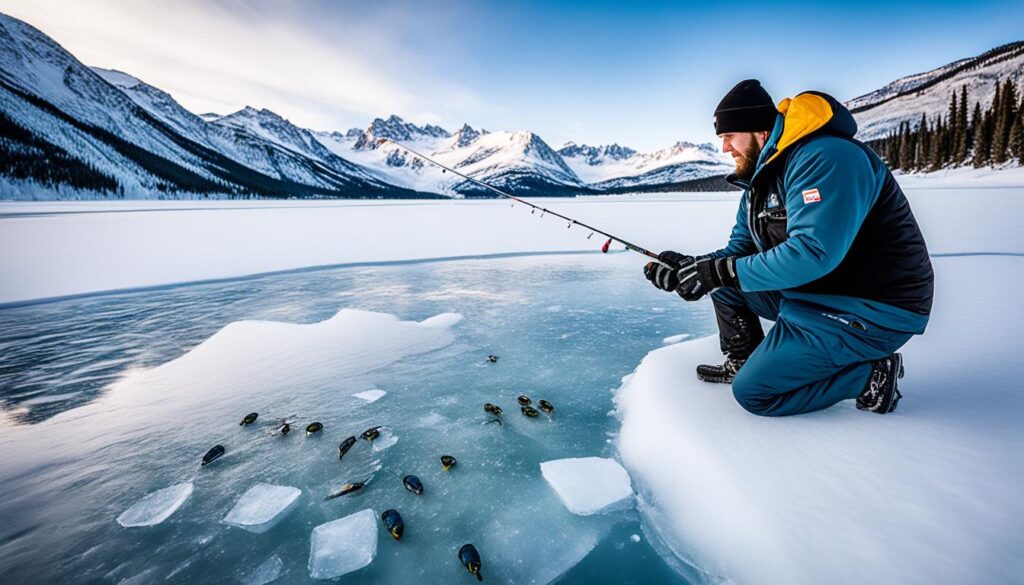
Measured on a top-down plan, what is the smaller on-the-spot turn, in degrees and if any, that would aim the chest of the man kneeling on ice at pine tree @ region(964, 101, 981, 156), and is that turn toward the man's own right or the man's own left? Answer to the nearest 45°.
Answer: approximately 90° to the man's own right

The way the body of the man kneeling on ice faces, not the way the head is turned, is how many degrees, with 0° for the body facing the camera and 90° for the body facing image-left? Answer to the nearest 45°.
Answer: approximately 90°

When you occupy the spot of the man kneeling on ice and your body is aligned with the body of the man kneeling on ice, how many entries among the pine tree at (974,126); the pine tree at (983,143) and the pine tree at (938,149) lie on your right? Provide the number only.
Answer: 3

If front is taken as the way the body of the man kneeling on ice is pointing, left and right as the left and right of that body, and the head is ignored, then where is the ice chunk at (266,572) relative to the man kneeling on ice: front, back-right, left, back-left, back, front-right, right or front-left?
front-left

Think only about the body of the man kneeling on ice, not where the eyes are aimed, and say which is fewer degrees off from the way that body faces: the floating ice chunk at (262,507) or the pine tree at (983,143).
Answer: the floating ice chunk

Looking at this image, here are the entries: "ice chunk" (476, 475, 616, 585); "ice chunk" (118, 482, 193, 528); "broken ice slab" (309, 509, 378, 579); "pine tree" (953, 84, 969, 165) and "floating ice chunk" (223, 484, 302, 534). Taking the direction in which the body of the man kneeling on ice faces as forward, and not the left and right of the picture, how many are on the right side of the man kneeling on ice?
1

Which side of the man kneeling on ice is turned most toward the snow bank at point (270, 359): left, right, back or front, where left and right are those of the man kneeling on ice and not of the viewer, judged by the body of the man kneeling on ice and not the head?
front

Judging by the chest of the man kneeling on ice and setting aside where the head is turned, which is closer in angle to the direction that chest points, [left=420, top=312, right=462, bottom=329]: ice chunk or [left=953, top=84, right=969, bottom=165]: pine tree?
the ice chunk

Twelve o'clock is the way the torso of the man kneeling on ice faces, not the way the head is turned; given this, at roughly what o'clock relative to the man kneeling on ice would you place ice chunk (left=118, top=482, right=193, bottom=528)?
The ice chunk is roughly at 11 o'clock from the man kneeling on ice.

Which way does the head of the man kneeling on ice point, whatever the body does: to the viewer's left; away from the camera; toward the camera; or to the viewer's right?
to the viewer's left

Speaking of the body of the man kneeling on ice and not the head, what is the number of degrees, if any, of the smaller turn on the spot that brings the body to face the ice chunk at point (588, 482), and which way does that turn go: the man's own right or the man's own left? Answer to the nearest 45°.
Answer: approximately 45° to the man's own left

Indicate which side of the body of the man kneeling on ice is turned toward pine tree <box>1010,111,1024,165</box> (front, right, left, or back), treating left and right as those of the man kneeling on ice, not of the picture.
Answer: right

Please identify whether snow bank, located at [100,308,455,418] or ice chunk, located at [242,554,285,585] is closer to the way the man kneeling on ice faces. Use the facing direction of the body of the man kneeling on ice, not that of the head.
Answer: the snow bank

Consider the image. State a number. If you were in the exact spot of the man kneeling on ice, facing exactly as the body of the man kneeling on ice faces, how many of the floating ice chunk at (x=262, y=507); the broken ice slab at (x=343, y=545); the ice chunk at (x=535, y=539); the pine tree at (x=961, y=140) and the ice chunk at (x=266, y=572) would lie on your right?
1

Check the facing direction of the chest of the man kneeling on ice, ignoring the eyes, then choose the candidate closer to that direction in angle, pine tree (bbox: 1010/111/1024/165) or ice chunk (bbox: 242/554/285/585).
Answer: the ice chunk

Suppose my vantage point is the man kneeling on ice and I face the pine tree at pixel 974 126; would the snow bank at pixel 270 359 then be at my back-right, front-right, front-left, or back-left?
back-left

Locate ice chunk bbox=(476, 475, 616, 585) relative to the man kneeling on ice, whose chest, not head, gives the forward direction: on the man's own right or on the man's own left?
on the man's own left
